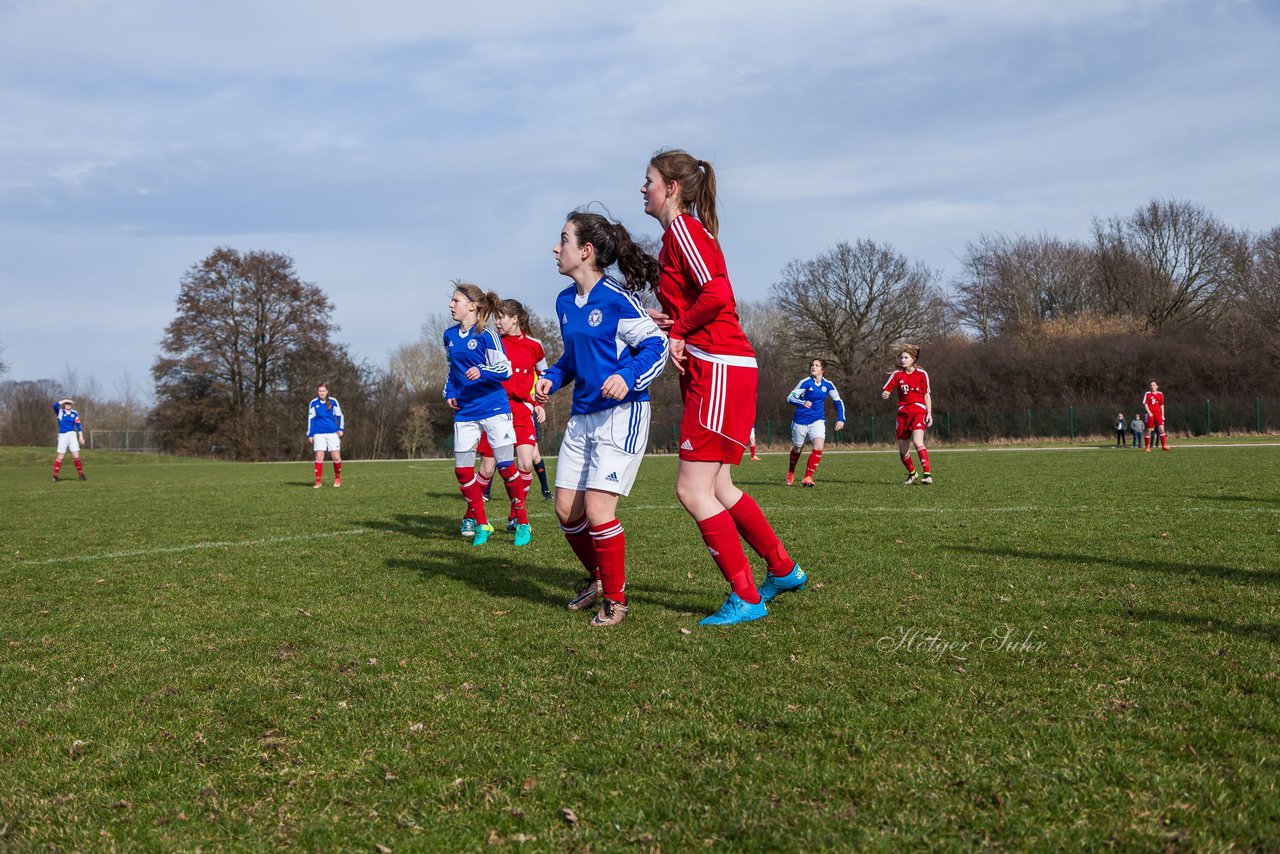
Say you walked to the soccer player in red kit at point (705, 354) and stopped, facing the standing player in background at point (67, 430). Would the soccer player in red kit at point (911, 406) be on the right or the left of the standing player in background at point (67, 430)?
right

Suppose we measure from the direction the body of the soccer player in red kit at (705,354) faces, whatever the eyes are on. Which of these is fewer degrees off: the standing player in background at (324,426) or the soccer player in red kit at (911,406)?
the standing player in background

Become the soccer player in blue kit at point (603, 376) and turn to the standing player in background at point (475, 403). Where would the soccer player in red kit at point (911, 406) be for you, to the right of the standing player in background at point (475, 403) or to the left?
right

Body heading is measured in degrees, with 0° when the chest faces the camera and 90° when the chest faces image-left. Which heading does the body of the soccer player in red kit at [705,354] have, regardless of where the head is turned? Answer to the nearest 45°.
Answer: approximately 90°

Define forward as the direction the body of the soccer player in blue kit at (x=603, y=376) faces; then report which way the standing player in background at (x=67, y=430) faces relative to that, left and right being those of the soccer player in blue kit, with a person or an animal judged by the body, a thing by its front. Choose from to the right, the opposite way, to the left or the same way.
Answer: to the left

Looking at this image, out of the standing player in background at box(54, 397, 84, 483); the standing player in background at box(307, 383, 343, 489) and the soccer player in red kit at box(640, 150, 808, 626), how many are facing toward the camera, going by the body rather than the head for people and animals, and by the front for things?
2

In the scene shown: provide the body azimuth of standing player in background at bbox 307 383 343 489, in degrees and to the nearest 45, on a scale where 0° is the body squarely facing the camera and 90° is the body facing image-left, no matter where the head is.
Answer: approximately 0°

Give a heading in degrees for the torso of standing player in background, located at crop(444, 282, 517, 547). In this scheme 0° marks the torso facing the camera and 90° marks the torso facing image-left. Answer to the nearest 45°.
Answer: approximately 45°

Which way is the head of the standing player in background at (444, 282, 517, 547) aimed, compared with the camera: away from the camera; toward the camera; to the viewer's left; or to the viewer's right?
to the viewer's left

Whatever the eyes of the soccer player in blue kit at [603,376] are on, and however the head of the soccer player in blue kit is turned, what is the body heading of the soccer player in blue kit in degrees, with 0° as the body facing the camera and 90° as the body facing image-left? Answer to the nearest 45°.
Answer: approximately 45°
